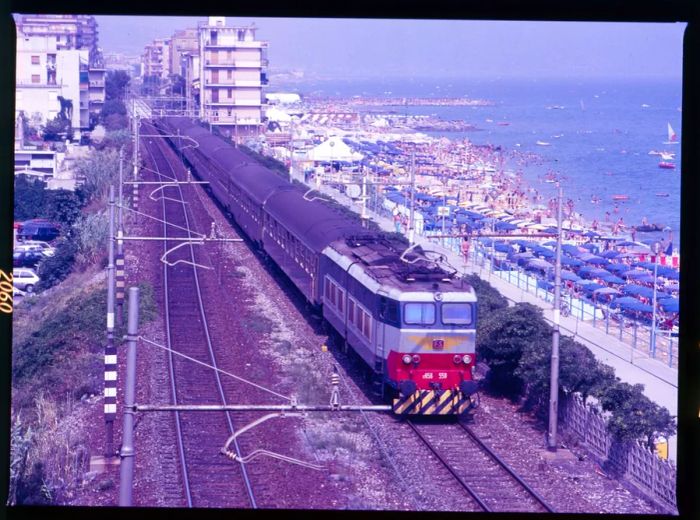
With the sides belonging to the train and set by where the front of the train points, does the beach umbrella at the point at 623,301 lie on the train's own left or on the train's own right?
on the train's own left

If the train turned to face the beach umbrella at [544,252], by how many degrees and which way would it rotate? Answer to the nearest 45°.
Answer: approximately 135° to its left

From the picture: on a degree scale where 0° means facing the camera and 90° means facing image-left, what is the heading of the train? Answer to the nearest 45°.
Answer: approximately 315°
